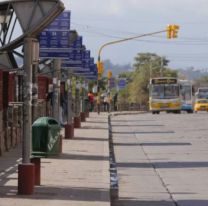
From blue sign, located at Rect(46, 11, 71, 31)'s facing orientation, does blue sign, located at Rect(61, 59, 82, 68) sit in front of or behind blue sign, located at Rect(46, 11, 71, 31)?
behind

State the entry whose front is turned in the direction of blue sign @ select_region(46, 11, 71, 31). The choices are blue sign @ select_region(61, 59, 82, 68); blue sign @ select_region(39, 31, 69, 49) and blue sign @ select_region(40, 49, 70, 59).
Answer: blue sign @ select_region(61, 59, 82, 68)

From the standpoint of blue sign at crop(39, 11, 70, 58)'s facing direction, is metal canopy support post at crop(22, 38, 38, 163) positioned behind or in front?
in front

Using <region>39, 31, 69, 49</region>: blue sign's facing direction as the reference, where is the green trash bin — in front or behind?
in front

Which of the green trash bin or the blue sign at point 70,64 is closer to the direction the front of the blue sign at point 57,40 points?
the green trash bin

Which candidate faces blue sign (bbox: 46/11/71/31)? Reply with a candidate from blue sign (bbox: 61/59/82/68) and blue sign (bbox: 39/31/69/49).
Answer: blue sign (bbox: 61/59/82/68)

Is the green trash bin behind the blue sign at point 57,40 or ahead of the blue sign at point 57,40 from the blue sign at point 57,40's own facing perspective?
ahead

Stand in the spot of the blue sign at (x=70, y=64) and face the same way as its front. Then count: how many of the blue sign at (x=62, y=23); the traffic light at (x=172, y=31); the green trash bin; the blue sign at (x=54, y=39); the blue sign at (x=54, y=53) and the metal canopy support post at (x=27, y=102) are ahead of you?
5
